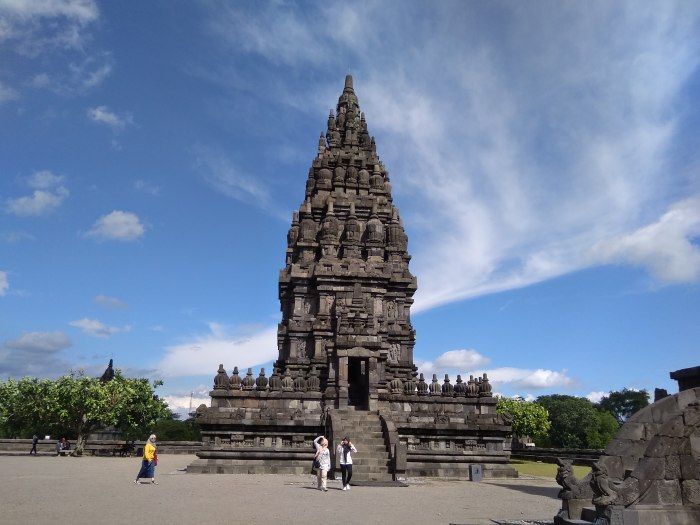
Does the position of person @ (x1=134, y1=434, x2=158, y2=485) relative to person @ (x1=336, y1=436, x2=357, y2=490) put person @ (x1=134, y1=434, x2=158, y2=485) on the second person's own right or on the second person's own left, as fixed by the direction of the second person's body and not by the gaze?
on the second person's own right

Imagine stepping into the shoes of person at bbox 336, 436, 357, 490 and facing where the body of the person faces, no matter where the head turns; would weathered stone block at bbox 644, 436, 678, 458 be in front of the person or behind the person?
in front

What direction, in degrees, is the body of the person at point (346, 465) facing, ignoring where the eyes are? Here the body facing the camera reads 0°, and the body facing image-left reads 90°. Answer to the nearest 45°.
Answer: approximately 0°

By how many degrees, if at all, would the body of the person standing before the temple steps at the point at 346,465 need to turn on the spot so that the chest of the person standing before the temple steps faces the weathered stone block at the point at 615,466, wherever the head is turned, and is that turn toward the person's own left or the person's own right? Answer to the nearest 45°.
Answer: approximately 45° to the person's own left

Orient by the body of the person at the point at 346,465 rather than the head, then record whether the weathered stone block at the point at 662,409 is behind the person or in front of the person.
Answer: in front

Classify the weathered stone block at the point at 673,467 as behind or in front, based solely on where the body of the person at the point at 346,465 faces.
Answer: in front

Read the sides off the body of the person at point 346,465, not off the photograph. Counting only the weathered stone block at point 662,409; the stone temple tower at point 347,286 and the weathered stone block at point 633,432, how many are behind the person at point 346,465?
1

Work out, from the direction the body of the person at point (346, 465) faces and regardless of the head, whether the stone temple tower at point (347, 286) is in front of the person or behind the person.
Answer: behind

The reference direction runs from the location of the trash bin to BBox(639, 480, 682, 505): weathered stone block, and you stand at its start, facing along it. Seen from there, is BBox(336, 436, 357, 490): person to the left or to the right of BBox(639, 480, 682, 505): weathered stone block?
right

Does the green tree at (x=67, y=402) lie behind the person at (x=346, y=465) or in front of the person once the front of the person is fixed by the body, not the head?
behind

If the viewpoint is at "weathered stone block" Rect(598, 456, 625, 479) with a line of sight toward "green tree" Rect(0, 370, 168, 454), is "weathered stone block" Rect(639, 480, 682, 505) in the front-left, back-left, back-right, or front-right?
back-left

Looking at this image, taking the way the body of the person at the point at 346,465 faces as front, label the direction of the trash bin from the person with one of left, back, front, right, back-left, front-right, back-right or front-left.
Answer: back-left
